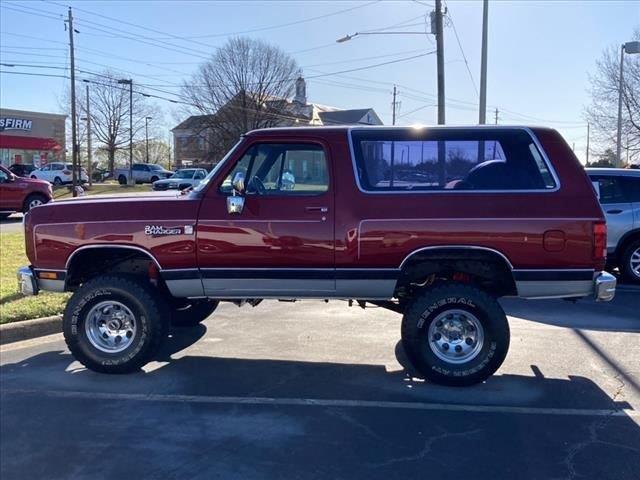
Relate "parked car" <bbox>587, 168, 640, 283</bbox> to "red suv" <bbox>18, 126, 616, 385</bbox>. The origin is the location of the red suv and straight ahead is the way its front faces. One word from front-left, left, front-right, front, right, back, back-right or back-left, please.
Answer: back-right

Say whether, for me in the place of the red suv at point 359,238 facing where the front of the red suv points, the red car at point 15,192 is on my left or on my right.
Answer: on my right

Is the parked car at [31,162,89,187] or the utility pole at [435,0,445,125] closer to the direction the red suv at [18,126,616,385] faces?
the parked car

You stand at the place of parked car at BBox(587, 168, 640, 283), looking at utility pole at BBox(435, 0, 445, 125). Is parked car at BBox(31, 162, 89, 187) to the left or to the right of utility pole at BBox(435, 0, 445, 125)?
left

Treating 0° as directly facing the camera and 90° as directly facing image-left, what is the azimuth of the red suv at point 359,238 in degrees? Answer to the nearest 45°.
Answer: approximately 90°
